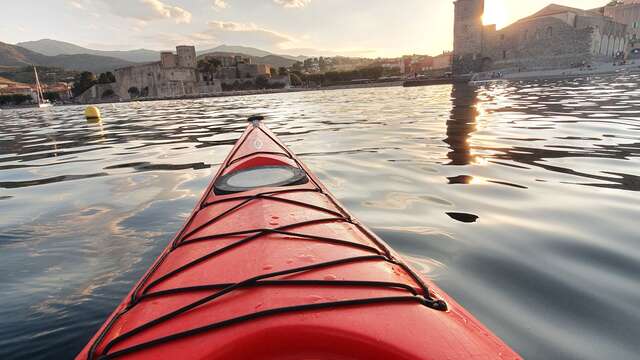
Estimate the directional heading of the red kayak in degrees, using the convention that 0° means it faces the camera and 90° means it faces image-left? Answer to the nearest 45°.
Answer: approximately 180°
